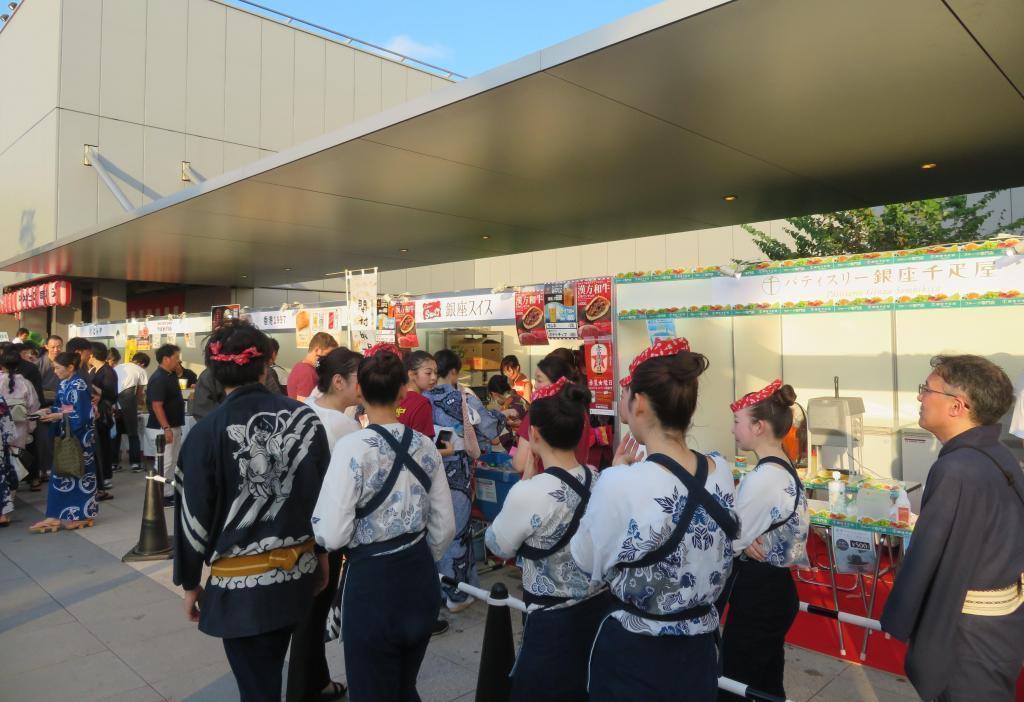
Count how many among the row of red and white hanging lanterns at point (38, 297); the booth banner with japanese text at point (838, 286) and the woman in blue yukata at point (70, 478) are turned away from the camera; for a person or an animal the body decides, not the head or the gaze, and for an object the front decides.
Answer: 0

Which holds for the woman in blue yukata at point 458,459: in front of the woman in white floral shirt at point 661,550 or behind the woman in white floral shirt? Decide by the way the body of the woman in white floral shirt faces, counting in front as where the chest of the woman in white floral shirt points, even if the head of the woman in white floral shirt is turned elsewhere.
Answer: in front

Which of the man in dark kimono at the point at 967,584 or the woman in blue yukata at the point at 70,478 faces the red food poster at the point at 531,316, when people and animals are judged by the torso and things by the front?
the man in dark kimono

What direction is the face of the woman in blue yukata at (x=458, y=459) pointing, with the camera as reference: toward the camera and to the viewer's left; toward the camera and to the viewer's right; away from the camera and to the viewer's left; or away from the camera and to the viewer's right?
away from the camera and to the viewer's right

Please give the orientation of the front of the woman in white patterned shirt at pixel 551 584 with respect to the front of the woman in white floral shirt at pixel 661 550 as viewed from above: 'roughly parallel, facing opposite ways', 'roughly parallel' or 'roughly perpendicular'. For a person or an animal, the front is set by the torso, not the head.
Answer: roughly parallel

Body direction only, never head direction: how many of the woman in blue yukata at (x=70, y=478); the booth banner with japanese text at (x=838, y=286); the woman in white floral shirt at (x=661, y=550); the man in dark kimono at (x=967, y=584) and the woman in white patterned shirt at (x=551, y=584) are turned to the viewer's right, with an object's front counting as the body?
0

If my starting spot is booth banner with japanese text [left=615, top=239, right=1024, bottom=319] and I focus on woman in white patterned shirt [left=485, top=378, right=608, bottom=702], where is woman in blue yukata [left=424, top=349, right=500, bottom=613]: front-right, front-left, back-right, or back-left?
front-right

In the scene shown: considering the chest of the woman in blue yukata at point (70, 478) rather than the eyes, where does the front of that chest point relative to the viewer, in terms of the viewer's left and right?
facing to the left of the viewer

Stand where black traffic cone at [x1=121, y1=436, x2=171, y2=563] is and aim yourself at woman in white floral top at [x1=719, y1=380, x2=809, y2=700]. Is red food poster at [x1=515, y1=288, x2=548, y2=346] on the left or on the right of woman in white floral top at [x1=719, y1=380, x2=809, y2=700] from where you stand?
left

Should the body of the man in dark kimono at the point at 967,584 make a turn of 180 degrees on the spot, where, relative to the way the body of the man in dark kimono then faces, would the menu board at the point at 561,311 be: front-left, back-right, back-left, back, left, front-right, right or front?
back

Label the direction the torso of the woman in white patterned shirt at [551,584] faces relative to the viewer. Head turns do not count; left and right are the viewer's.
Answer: facing away from the viewer and to the left of the viewer

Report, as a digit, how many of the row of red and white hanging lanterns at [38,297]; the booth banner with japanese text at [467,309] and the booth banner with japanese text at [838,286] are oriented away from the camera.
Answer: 0

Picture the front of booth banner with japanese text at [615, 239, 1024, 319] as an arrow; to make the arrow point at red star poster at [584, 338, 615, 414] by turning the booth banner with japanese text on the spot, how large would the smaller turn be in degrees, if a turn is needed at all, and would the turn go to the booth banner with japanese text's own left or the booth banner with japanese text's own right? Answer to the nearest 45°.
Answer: approximately 45° to the booth banner with japanese text's own right
